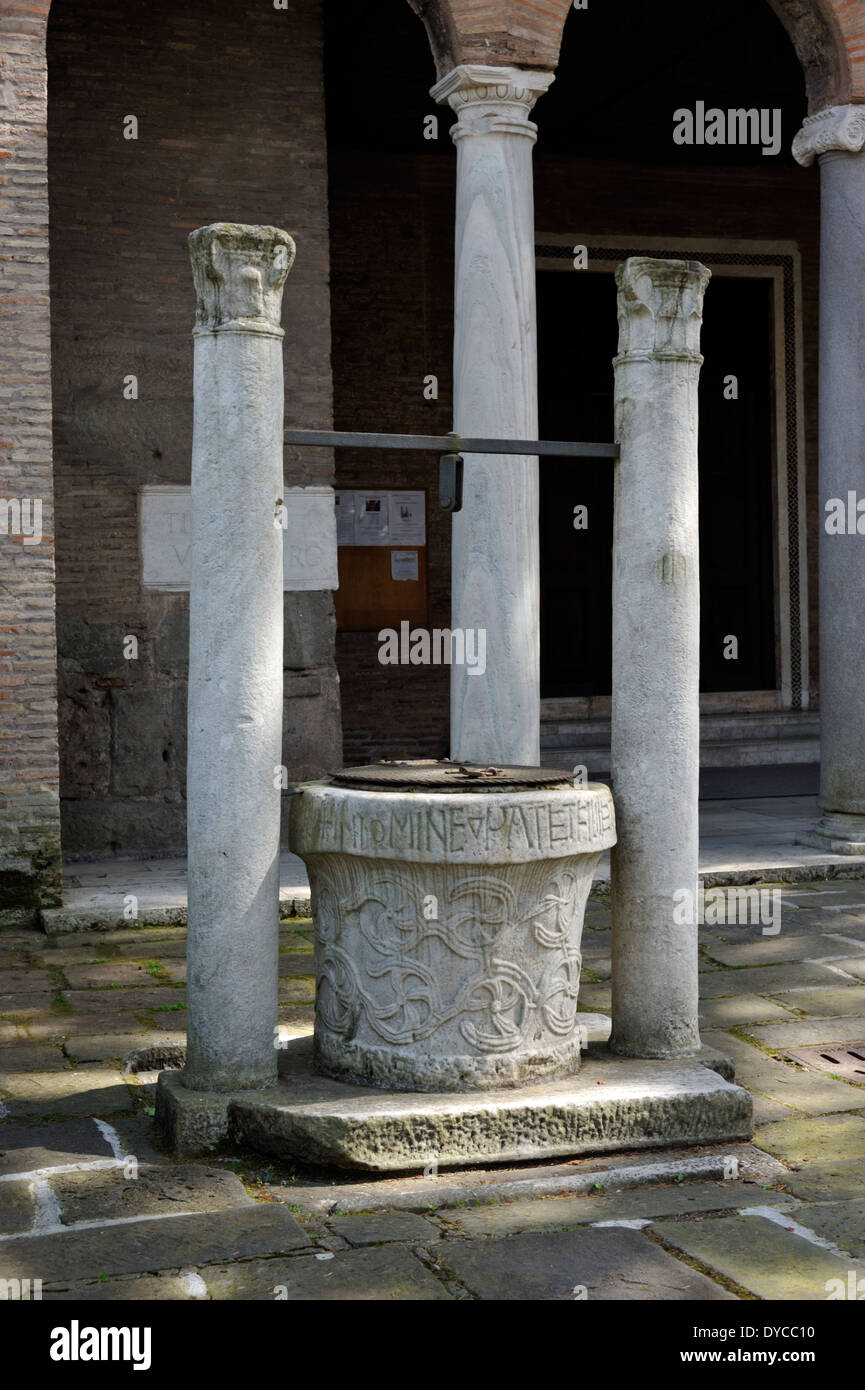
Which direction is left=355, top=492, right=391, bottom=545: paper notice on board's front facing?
toward the camera

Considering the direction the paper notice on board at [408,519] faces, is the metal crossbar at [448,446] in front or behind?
in front

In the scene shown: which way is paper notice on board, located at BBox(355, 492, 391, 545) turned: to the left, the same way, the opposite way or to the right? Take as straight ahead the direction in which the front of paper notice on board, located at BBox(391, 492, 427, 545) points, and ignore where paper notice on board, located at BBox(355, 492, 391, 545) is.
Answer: the same way

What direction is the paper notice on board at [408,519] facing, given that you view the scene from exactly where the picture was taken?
facing the viewer

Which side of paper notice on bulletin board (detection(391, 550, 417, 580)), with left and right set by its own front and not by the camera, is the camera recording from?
front

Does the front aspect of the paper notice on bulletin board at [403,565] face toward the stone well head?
yes

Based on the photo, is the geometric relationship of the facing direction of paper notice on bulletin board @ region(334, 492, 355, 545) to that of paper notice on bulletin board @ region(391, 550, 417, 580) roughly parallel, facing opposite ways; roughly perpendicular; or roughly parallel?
roughly parallel

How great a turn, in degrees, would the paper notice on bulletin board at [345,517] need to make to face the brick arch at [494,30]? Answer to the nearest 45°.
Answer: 0° — it already faces it

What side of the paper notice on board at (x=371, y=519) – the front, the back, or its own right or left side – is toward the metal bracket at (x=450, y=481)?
front

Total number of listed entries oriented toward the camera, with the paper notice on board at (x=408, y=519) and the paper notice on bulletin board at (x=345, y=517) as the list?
2

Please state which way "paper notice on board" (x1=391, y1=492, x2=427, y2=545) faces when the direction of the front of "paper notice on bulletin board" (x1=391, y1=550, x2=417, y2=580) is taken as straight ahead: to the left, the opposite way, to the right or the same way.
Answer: the same way

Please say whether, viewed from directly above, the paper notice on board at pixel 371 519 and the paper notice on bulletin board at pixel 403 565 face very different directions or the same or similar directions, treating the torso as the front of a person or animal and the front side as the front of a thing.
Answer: same or similar directions
